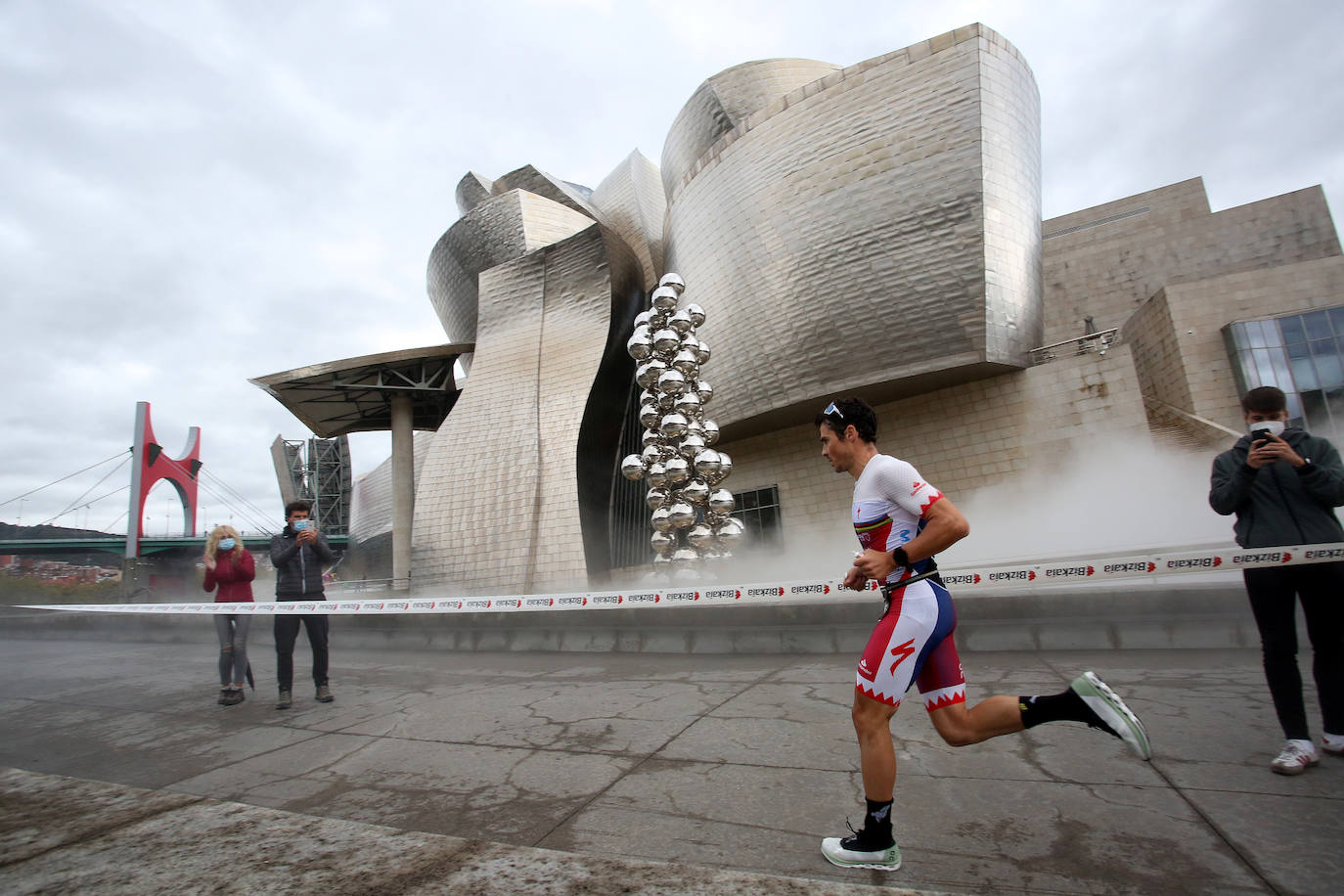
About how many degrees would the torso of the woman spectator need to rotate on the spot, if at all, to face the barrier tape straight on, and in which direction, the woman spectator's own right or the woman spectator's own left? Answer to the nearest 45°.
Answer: approximately 45° to the woman spectator's own left

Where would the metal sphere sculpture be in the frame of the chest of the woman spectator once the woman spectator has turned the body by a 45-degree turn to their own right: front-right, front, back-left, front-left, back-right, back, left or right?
back-left

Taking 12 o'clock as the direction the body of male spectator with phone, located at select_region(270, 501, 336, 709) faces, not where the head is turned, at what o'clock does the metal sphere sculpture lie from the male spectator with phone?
The metal sphere sculpture is roughly at 8 o'clock from the male spectator with phone.

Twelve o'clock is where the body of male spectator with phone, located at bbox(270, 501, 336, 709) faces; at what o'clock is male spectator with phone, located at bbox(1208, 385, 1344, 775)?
male spectator with phone, located at bbox(1208, 385, 1344, 775) is roughly at 11 o'clock from male spectator with phone, located at bbox(270, 501, 336, 709).

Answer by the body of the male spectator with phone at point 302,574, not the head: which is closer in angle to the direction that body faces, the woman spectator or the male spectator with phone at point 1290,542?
the male spectator with phone

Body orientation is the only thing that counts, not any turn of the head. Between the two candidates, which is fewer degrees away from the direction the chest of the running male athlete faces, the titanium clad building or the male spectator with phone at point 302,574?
the male spectator with phone

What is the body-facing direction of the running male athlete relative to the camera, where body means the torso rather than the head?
to the viewer's left

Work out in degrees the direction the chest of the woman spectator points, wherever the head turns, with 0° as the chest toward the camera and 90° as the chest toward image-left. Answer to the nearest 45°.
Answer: approximately 0°
